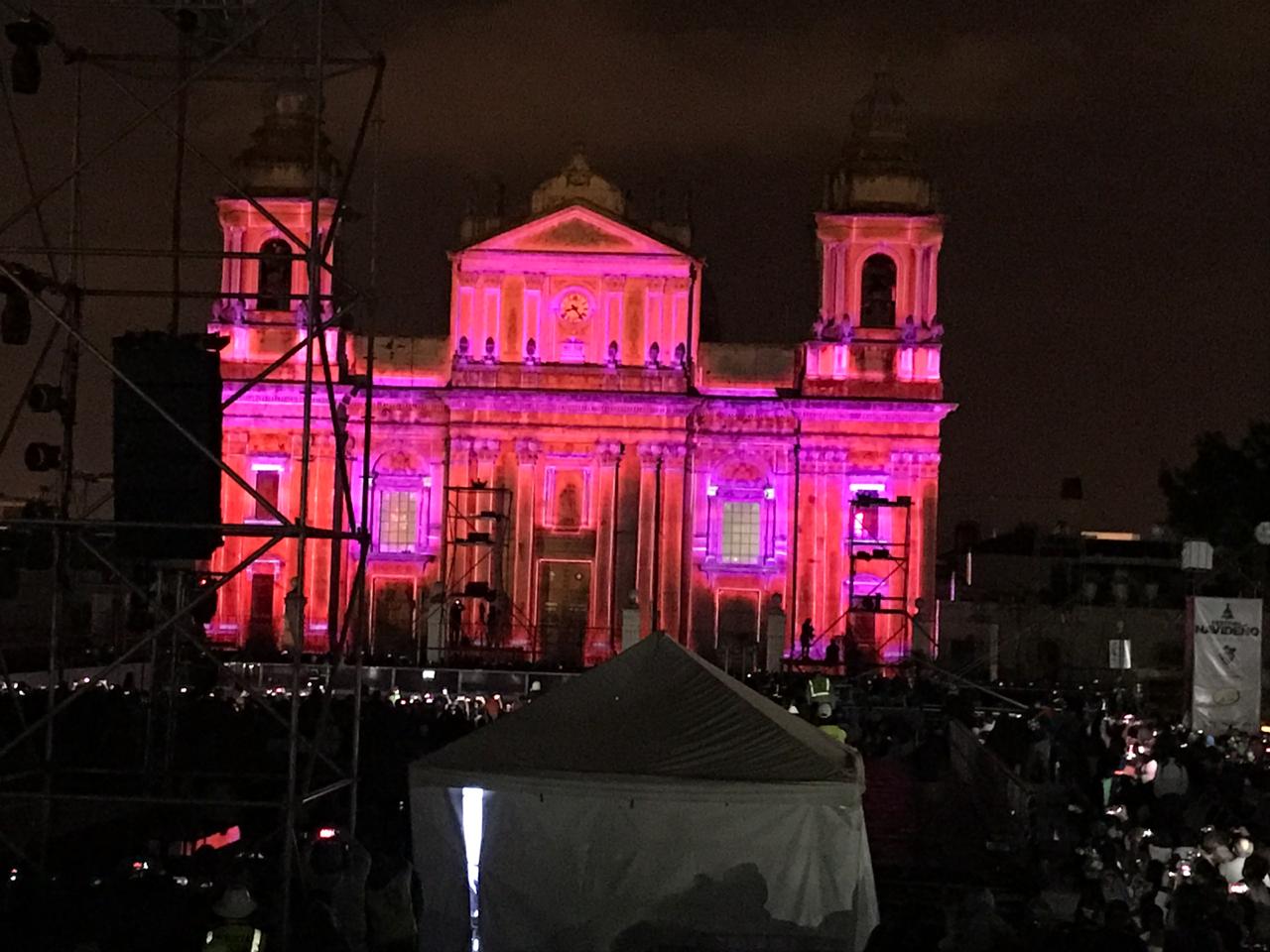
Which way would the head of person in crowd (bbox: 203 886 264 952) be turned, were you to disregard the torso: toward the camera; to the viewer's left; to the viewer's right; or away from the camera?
away from the camera

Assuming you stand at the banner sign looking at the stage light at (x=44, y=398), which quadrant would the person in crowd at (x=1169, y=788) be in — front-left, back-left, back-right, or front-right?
front-left

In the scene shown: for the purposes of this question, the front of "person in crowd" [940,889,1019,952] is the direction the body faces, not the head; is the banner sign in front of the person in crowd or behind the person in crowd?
in front

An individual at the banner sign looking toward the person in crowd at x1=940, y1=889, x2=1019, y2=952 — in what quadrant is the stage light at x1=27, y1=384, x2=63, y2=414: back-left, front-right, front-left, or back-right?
front-right

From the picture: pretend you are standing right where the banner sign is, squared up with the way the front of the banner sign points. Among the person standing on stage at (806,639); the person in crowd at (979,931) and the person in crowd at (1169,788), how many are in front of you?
2

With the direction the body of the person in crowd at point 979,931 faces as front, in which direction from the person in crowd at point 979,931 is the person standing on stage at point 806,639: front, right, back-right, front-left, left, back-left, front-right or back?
front

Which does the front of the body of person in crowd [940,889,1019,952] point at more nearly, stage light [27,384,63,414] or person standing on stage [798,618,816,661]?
the person standing on stage

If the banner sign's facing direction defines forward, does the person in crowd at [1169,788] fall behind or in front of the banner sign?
in front

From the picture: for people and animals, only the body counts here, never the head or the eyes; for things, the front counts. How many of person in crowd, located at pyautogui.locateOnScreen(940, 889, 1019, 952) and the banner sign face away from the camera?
1

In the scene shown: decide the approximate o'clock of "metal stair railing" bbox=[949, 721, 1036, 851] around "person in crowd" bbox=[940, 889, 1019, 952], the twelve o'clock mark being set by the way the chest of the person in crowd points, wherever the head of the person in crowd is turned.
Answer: The metal stair railing is roughly at 12 o'clock from the person in crowd.

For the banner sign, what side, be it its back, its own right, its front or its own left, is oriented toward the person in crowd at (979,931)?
front

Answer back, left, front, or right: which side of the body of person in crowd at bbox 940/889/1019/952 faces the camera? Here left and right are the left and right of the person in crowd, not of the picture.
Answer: back

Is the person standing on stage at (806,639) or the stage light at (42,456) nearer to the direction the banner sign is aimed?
the stage light

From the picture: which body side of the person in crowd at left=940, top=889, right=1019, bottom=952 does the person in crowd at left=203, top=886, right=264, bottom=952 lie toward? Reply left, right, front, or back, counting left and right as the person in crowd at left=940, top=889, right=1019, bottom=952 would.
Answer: left

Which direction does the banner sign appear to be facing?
toward the camera

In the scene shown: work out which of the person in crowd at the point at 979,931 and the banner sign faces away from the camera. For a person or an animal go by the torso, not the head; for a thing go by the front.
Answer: the person in crowd

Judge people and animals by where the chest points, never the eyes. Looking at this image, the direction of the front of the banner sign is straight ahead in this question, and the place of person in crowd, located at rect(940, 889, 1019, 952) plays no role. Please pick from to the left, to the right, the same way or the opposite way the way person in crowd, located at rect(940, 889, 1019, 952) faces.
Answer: the opposite way
